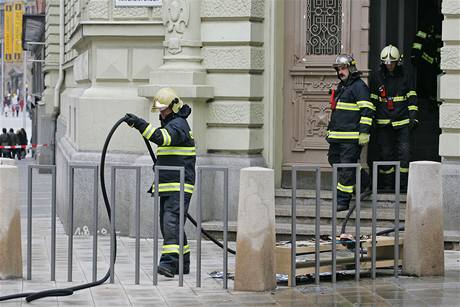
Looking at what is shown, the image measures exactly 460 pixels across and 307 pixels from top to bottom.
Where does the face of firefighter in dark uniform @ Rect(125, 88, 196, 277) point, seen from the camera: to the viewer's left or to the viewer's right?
to the viewer's left

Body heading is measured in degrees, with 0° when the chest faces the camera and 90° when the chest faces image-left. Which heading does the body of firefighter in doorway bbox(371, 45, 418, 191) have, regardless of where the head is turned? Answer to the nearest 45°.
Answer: approximately 0°

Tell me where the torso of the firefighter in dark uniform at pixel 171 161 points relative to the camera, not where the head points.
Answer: to the viewer's left

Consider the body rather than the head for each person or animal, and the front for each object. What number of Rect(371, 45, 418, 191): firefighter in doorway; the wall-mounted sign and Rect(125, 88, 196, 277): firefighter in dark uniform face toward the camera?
2

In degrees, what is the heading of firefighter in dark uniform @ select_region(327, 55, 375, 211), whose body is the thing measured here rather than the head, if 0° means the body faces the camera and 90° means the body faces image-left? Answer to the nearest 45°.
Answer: approximately 45°

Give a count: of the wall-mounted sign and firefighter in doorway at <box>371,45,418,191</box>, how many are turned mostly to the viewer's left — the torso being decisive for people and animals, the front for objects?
0
